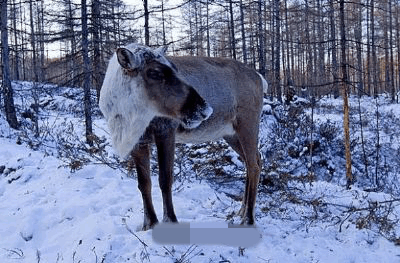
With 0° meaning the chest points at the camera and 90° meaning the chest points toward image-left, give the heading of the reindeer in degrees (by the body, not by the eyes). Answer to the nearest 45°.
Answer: approximately 45°

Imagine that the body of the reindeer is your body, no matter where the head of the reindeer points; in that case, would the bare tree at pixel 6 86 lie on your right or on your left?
on your right
